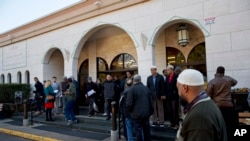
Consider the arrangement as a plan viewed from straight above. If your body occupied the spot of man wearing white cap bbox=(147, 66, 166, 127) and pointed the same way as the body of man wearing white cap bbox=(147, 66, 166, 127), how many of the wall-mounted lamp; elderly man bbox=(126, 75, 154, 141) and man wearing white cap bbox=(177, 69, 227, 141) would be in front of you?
2

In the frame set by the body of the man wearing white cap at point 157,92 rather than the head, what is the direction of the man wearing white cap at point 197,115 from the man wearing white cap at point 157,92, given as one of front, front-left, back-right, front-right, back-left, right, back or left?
front

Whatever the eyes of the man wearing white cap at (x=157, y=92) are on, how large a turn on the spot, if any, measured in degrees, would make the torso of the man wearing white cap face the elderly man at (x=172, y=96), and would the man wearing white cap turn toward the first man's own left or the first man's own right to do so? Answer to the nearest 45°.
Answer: approximately 45° to the first man's own left

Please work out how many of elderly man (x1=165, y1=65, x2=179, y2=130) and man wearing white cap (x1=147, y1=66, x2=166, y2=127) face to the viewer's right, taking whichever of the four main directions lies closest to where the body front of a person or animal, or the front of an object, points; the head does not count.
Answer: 0

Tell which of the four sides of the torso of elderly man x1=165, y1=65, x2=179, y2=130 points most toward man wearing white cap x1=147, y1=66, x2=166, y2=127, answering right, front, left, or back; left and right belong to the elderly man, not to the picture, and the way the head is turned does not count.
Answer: right

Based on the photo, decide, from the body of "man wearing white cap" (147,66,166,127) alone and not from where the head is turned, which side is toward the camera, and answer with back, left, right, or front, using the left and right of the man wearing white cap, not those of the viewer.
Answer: front

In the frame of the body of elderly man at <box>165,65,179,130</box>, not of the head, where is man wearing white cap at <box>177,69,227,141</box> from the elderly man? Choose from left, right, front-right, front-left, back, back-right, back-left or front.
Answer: front-left

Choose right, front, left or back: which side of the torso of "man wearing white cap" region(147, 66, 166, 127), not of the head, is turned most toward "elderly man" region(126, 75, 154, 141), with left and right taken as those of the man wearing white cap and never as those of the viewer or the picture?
front

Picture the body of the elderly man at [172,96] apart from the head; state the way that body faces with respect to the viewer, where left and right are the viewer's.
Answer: facing the viewer and to the left of the viewer

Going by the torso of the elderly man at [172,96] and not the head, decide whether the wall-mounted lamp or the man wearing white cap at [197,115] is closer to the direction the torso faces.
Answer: the man wearing white cap
